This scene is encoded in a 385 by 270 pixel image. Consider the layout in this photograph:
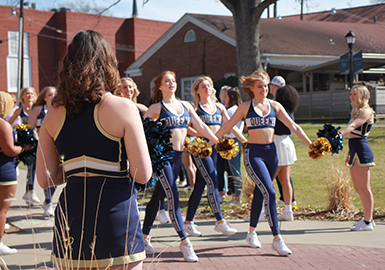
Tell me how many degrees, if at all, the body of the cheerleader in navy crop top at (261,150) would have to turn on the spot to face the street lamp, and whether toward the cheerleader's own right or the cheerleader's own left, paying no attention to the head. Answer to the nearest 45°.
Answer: approximately 135° to the cheerleader's own left

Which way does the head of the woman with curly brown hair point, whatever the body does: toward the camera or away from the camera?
away from the camera

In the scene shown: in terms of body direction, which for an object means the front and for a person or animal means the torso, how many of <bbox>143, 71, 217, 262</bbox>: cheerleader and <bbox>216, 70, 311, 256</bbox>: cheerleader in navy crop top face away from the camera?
0

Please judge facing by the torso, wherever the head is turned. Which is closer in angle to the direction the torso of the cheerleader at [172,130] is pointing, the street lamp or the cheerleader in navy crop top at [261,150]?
the cheerleader in navy crop top

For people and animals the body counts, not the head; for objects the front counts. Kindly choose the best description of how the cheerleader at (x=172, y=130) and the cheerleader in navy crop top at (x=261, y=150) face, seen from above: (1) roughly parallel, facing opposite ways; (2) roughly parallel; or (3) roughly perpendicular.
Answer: roughly parallel

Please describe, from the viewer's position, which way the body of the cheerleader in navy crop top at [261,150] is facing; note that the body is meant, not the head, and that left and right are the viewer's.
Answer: facing the viewer and to the right of the viewer

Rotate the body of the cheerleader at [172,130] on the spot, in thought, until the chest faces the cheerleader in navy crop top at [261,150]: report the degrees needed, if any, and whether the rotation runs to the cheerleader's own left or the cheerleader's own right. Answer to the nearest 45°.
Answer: approximately 45° to the cheerleader's own left

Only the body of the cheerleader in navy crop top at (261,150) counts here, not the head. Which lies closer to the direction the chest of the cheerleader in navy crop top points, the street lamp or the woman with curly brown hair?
the woman with curly brown hair

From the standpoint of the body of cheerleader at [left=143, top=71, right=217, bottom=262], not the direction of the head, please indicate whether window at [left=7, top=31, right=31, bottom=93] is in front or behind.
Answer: behind

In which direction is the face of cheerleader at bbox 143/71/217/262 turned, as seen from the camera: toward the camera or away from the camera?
toward the camera

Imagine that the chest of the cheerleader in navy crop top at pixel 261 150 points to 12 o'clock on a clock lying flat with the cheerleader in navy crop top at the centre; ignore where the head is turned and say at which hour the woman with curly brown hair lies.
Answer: The woman with curly brown hair is roughly at 2 o'clock from the cheerleader in navy crop top.

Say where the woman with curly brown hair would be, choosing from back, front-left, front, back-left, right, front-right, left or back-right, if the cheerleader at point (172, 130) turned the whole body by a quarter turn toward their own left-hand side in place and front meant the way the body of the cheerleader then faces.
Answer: back-right
